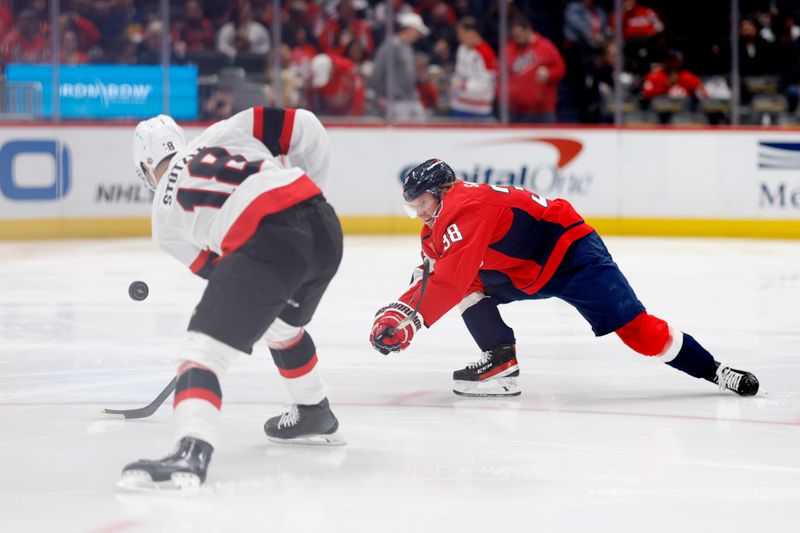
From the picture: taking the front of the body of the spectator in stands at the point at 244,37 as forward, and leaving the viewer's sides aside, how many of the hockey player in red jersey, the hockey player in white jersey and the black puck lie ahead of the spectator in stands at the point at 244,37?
3

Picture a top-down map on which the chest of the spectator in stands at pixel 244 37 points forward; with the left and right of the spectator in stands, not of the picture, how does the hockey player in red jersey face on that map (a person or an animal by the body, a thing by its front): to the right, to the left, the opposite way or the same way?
to the right

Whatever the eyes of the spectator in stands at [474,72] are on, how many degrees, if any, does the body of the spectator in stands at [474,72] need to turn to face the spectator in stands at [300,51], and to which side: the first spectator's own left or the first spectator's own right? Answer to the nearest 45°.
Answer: approximately 45° to the first spectator's own right

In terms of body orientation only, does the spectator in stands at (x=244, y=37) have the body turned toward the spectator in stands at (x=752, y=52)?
no

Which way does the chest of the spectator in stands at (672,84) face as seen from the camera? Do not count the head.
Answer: toward the camera

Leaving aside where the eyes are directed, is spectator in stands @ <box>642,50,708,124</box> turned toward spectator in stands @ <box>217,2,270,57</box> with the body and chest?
no

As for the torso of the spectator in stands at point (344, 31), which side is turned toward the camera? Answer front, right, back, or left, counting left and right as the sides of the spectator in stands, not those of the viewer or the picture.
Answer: front

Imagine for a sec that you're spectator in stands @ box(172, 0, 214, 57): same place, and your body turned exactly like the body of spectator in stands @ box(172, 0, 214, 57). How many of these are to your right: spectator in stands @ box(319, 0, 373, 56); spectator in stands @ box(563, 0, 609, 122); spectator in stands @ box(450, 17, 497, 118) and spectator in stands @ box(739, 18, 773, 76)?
0

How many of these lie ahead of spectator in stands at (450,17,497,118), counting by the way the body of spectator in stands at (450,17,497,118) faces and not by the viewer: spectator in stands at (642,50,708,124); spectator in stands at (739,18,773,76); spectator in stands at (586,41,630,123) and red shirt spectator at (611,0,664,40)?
0

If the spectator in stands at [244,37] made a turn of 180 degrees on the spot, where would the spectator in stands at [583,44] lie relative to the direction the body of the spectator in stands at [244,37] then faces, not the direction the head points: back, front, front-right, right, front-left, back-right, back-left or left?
right

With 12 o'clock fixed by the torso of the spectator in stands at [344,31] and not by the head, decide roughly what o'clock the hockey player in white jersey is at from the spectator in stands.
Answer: The hockey player in white jersey is roughly at 12 o'clock from the spectator in stands.

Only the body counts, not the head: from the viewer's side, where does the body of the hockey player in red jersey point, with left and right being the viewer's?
facing to the left of the viewer

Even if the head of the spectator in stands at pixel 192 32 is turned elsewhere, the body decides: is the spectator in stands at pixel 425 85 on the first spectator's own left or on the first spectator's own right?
on the first spectator's own left

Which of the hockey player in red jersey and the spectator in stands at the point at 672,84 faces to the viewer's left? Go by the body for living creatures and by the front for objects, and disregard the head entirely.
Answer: the hockey player in red jersey

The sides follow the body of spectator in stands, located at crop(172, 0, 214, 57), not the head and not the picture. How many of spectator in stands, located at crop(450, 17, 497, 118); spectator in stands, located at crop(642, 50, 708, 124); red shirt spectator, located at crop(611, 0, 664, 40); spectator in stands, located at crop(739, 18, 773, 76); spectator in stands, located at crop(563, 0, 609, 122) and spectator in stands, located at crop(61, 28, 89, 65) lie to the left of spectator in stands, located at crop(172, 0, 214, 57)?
5
